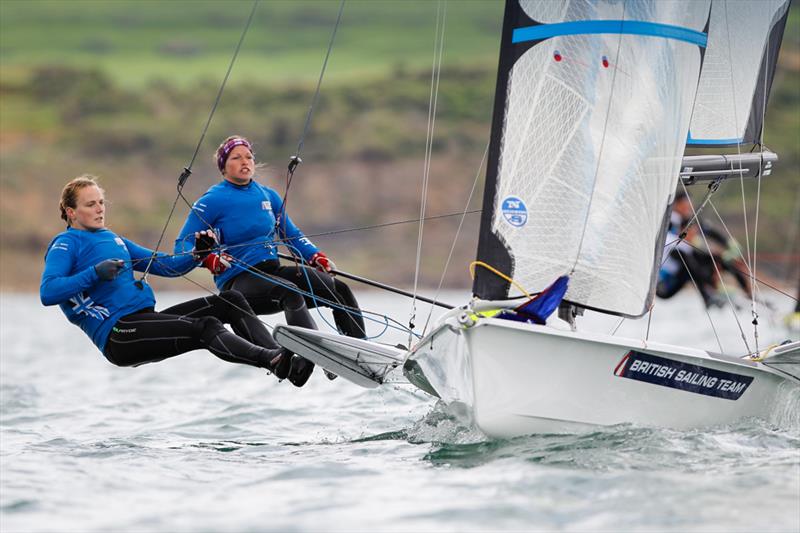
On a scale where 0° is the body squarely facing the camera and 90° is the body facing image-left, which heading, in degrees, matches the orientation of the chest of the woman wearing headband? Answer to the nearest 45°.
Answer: approximately 315°

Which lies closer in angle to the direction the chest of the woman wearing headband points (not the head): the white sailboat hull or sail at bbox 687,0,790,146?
the white sailboat hull

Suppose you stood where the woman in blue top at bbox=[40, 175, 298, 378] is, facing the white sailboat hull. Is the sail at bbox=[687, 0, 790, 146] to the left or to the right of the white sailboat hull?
left

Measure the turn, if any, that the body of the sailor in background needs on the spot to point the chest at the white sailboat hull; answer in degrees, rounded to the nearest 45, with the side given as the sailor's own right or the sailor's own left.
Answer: approximately 45° to the sailor's own right
